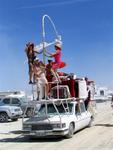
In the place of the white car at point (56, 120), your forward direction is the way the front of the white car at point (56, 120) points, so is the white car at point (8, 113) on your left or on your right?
on your right

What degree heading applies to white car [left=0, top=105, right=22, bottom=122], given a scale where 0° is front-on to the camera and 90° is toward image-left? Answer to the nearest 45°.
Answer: approximately 315°

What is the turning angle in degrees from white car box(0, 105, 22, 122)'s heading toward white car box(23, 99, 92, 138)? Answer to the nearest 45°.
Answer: approximately 45° to its right
